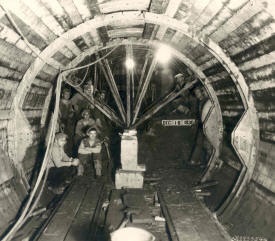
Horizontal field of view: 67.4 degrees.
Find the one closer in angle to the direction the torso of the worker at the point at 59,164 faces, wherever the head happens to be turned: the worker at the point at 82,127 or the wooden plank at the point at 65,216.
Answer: the wooden plank

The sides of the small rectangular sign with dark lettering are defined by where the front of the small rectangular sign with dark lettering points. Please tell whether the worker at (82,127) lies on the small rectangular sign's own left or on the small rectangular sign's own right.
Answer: on the small rectangular sign's own right

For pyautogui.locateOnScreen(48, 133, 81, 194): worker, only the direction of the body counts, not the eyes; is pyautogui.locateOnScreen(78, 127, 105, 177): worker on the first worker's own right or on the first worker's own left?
on the first worker's own left

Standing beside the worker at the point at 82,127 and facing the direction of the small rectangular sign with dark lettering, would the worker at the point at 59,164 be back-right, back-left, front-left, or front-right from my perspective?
back-right

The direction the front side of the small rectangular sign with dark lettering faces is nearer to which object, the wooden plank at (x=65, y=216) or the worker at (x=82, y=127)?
the wooden plank
